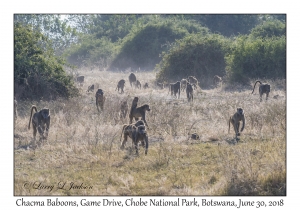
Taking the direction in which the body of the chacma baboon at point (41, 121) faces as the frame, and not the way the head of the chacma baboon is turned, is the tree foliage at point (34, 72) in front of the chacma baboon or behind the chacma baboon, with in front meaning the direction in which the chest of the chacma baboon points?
behind

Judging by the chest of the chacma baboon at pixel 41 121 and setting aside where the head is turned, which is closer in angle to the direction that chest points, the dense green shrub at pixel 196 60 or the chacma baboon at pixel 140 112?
the chacma baboon

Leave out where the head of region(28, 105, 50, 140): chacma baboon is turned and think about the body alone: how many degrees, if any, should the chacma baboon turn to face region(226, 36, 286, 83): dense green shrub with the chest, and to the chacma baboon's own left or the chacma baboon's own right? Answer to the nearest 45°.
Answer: approximately 90° to the chacma baboon's own left

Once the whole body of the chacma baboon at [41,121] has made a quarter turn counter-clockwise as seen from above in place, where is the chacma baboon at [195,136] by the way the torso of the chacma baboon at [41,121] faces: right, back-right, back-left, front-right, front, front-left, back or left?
front-right

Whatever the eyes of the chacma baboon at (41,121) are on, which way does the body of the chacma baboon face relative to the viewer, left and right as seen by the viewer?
facing the viewer and to the right of the viewer

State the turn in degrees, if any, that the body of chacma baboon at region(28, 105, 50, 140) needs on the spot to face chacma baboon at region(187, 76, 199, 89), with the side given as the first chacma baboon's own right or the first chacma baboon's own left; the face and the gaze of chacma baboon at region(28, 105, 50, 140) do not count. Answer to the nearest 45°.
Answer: approximately 90° to the first chacma baboon's own left

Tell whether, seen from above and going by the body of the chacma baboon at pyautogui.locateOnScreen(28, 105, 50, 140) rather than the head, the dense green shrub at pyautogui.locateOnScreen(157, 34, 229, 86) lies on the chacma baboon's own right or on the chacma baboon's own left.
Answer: on the chacma baboon's own left

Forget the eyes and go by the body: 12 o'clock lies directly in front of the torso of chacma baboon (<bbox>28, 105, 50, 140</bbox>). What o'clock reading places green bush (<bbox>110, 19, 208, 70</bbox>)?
The green bush is roughly at 8 o'clock from the chacma baboon.

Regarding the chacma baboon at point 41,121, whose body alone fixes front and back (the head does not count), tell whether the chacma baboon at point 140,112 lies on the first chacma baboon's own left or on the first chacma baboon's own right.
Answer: on the first chacma baboon's own left
